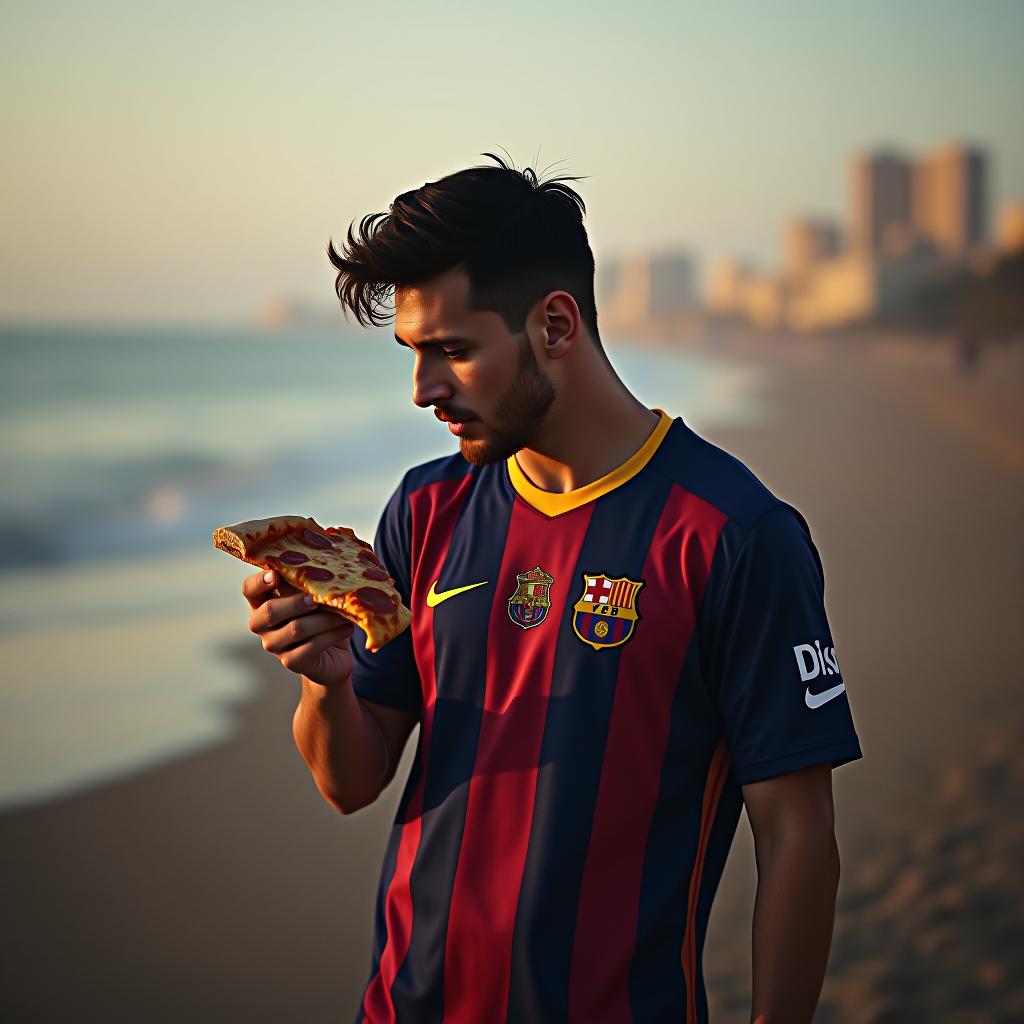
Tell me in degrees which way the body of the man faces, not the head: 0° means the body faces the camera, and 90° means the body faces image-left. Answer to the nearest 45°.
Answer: approximately 45°
